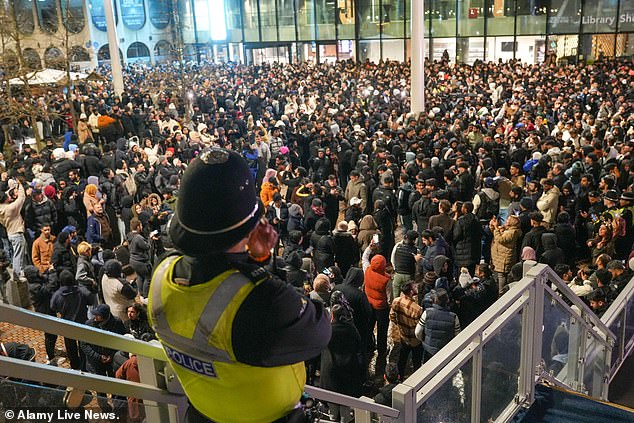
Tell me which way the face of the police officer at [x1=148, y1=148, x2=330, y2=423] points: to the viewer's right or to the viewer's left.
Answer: to the viewer's right

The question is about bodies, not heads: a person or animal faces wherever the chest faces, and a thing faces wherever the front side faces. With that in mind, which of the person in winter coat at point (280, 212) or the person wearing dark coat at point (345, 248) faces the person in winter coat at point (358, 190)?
the person wearing dark coat

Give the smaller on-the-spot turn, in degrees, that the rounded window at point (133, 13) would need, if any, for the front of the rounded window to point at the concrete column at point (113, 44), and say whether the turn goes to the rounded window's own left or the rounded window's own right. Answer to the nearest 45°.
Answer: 0° — it already faces it

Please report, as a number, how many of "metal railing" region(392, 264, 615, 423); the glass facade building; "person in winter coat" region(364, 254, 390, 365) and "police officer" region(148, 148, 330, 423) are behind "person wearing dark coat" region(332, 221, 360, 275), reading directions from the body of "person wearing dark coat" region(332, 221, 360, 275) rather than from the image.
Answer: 3

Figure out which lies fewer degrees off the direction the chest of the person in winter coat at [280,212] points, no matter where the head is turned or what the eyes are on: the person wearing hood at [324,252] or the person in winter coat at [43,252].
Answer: the person wearing hood

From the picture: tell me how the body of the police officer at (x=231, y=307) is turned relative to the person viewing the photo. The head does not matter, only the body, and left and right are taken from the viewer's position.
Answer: facing away from the viewer and to the right of the viewer

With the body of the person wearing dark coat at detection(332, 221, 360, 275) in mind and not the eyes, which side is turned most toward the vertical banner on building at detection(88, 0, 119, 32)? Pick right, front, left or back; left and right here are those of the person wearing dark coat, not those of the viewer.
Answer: front

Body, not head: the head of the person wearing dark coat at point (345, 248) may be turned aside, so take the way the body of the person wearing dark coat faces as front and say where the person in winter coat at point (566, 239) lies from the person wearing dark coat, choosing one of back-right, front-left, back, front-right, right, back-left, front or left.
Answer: right

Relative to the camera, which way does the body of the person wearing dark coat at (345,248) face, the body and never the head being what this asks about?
away from the camera

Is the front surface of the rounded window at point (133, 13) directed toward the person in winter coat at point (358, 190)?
yes

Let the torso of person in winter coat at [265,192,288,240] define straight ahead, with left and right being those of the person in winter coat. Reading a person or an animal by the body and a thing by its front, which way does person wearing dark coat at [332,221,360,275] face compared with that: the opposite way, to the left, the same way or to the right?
the opposite way

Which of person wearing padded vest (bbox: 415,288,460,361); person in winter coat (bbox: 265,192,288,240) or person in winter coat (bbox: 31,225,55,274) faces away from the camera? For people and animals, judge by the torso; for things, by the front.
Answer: the person wearing padded vest

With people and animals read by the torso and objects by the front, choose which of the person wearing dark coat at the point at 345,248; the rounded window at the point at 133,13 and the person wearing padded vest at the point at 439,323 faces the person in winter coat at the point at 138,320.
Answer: the rounded window

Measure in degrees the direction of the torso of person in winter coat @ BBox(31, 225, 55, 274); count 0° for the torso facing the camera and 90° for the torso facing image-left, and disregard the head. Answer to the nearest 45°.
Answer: approximately 315°
